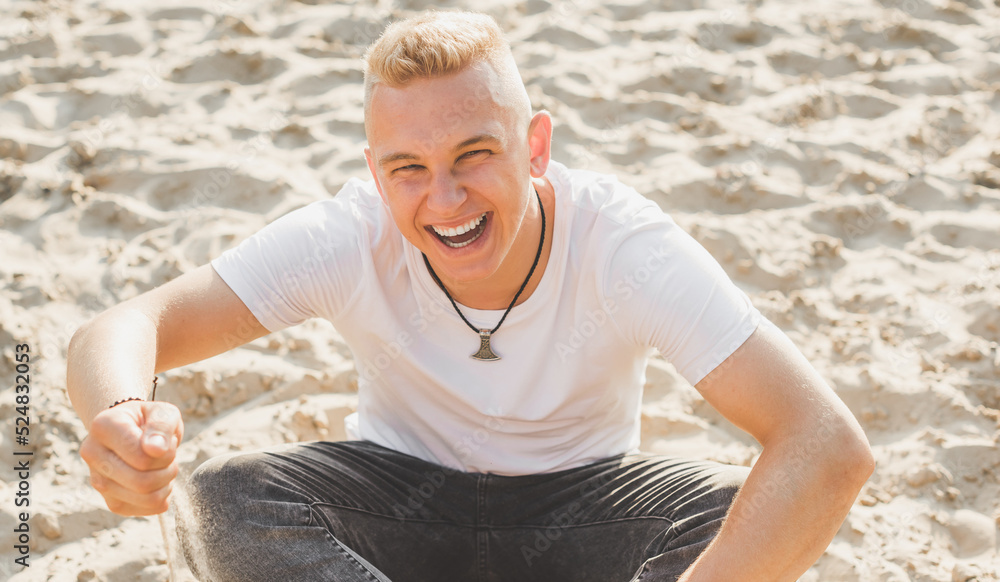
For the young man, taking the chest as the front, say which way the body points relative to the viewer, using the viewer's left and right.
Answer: facing the viewer
